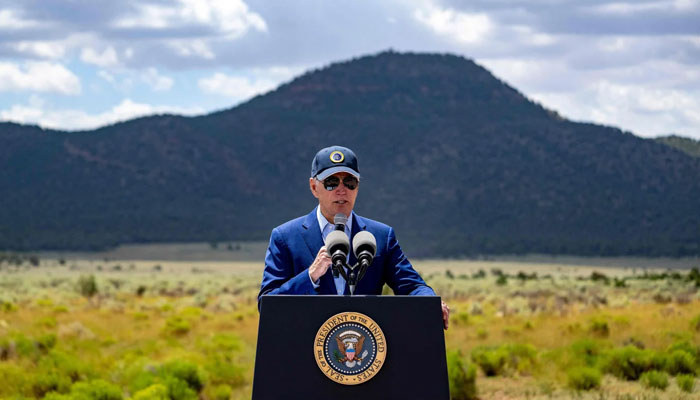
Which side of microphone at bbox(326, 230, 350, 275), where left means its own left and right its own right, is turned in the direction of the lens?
back

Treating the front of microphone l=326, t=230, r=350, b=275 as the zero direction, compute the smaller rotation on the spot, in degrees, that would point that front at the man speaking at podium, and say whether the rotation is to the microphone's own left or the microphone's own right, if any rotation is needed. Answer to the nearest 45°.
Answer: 0° — it already faces them

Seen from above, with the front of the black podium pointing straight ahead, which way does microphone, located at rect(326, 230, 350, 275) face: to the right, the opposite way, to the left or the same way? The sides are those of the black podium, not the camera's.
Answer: the opposite way

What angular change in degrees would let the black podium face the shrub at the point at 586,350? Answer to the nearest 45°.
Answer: approximately 180°

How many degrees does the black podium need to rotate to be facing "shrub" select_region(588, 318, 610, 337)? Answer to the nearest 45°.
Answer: approximately 180°

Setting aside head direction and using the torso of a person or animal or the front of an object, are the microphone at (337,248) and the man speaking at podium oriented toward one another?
yes

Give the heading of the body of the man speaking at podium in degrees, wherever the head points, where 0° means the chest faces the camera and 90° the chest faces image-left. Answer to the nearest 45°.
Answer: approximately 0°

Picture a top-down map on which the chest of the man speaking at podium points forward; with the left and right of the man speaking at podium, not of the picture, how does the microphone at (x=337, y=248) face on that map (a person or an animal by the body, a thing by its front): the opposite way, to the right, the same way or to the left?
the opposite way

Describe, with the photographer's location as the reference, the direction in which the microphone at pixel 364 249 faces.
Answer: facing away from the viewer
